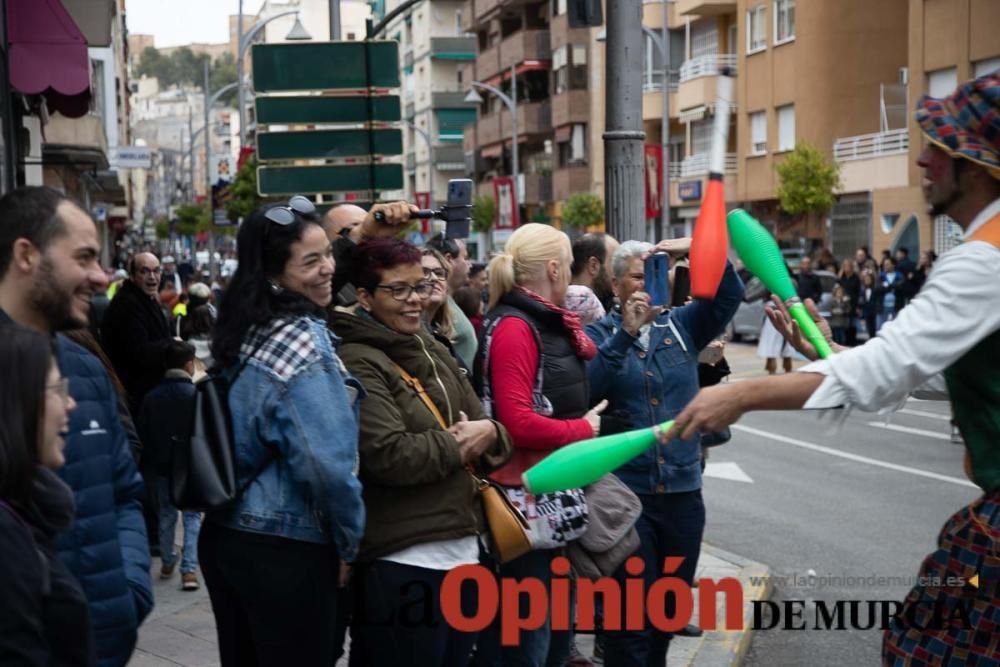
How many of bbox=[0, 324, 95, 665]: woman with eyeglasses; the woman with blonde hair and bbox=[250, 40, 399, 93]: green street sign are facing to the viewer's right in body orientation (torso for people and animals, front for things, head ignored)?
2

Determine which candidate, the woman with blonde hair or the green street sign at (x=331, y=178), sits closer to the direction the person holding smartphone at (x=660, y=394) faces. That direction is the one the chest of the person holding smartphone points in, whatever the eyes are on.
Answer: the woman with blonde hair

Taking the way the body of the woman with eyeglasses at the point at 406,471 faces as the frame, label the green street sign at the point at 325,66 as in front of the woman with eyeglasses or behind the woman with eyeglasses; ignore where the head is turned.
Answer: behind

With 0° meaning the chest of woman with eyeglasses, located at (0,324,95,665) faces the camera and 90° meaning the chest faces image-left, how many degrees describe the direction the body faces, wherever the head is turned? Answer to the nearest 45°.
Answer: approximately 270°

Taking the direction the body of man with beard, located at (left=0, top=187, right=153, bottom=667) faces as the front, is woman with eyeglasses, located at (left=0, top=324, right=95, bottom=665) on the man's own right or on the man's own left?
on the man's own right

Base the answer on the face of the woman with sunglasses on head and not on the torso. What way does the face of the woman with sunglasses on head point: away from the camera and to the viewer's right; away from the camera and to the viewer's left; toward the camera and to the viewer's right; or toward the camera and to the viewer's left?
toward the camera and to the viewer's right

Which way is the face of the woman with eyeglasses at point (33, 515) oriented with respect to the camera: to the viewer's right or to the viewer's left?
to the viewer's right

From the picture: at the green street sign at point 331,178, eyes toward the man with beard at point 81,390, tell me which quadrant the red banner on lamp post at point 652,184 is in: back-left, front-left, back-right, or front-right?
back-left

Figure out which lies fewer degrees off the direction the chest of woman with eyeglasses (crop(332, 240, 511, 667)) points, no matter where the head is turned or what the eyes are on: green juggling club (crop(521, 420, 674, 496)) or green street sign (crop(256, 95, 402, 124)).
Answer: the green juggling club

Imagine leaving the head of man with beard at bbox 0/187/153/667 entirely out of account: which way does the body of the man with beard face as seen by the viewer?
to the viewer's right

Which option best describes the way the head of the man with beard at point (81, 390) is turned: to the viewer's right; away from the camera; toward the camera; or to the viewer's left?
to the viewer's right
